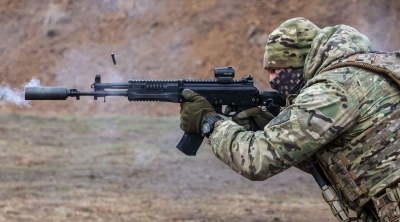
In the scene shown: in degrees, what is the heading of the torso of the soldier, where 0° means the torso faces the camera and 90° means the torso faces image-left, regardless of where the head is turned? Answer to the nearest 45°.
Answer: approximately 90°

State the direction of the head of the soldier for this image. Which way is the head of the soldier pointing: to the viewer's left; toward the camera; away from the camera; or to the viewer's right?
to the viewer's left
